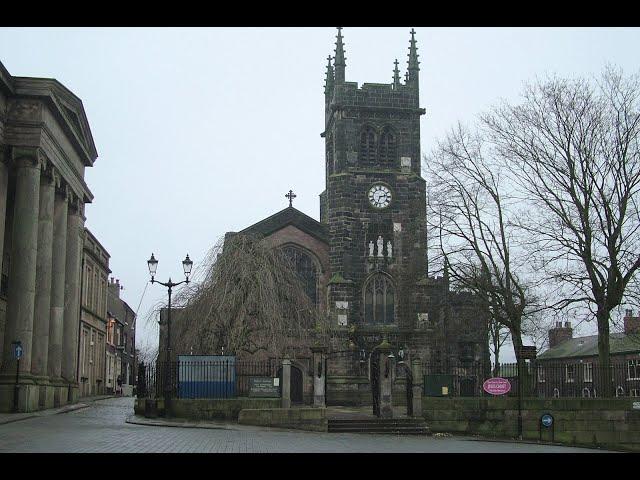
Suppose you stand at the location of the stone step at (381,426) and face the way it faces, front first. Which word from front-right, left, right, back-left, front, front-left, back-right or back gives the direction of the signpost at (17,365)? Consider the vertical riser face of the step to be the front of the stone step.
right

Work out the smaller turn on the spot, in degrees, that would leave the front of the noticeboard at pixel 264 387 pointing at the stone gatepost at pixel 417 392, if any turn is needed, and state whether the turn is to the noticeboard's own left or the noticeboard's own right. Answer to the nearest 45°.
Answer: approximately 90° to the noticeboard's own left

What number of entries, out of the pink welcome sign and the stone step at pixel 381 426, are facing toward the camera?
2

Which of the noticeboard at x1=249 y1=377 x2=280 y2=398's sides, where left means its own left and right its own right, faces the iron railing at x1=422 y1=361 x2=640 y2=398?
left

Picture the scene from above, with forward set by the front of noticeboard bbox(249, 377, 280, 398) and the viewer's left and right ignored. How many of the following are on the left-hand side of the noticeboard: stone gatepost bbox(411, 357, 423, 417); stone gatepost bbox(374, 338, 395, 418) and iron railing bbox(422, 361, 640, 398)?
3

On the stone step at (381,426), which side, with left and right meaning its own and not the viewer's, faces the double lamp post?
right

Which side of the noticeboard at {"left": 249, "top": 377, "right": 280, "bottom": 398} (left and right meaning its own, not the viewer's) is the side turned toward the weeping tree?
back

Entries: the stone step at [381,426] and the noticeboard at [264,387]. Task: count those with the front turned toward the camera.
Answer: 2

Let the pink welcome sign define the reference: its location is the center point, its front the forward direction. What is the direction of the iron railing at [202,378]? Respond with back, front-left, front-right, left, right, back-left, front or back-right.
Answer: right

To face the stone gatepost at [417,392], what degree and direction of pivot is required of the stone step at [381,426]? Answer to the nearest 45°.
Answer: approximately 135° to its left
